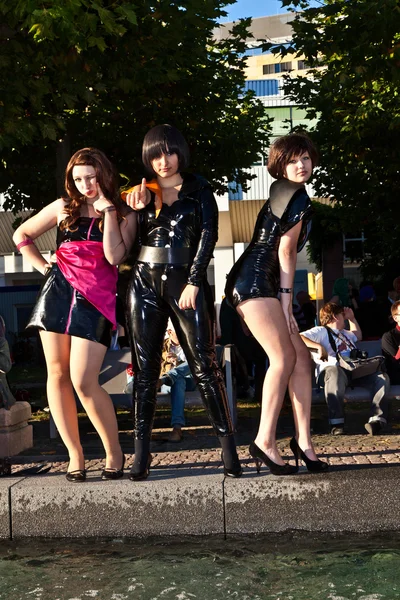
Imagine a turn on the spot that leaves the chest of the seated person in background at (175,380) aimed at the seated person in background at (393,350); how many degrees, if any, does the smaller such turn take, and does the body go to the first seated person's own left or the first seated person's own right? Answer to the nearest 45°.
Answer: approximately 90° to the first seated person's own left

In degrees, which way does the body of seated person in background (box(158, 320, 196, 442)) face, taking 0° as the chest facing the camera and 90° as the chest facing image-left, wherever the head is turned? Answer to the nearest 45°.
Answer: approximately 0°

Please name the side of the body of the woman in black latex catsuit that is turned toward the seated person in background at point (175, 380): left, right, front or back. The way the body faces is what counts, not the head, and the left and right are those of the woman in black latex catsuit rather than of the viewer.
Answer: back

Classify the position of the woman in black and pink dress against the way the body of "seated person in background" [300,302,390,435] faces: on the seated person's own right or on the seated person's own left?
on the seated person's own right
